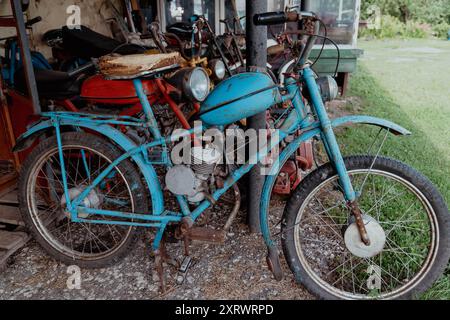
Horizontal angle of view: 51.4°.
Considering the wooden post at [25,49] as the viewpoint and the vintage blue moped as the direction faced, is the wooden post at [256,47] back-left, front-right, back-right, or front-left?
front-left

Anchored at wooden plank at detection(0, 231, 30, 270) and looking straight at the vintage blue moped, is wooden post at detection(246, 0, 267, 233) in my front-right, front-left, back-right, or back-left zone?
front-left

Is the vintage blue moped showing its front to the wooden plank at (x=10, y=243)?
no

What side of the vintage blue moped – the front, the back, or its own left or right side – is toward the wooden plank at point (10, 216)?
back

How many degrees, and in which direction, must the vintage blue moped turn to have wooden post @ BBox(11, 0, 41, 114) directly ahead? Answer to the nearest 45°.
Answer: approximately 180°

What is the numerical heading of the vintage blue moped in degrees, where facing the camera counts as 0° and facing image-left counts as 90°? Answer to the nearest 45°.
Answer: approximately 270°
